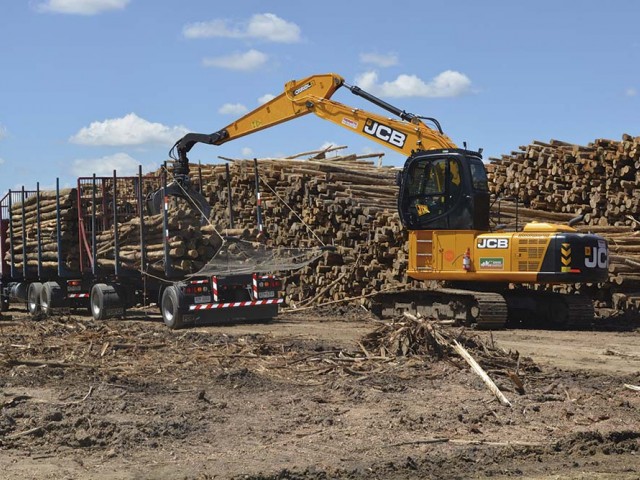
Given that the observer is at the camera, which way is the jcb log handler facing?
facing away from the viewer and to the left of the viewer

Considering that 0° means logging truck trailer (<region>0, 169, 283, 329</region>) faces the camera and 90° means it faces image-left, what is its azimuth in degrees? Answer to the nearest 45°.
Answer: approximately 135°

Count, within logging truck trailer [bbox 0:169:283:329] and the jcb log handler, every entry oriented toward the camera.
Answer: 0

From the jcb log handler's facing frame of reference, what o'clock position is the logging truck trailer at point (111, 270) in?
The logging truck trailer is roughly at 11 o'clock from the jcb log handler.

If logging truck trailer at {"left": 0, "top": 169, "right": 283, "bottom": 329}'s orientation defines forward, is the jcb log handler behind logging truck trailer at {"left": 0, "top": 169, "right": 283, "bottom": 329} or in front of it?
behind
